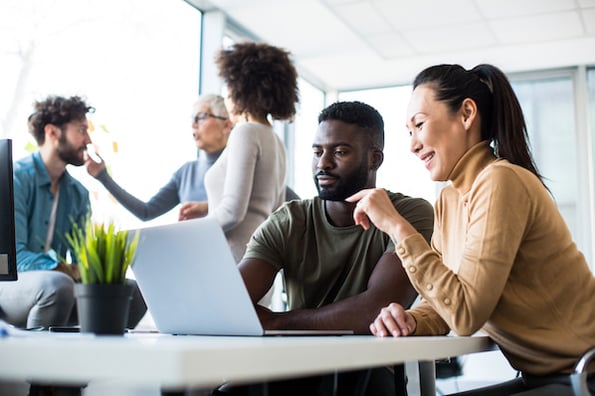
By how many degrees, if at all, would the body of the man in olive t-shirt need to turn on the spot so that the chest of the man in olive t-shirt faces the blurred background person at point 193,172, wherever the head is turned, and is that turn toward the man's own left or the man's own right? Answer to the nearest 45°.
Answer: approximately 90° to the man's own right

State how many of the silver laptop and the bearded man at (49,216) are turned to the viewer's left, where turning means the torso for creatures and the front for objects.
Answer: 0

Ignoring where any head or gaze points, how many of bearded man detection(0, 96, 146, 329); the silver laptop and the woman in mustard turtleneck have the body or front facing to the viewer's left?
1

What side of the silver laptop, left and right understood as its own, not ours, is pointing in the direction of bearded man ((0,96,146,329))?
left

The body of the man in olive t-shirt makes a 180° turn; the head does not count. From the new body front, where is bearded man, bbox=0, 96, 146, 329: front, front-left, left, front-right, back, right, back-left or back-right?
left

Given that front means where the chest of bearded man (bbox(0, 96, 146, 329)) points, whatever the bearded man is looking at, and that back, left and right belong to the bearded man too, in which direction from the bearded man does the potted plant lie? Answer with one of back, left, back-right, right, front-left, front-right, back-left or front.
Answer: front-right

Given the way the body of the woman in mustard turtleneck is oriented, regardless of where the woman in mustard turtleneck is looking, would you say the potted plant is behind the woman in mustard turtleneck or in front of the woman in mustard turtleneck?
in front

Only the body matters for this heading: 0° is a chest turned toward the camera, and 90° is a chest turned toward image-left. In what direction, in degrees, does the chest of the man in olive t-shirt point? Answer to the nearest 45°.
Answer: approximately 45°

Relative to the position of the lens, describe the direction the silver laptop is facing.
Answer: facing away from the viewer and to the right of the viewer

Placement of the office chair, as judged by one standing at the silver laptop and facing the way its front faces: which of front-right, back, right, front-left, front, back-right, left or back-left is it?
front-right

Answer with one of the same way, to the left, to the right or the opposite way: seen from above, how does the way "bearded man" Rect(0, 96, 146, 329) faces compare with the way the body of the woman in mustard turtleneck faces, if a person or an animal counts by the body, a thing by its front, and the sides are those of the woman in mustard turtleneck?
the opposite way

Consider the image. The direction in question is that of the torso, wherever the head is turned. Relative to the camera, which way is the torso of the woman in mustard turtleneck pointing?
to the viewer's left

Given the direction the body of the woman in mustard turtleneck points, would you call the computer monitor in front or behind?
in front

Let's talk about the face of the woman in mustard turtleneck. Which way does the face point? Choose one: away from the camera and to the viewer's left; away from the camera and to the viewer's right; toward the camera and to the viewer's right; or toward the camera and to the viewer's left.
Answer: toward the camera and to the viewer's left

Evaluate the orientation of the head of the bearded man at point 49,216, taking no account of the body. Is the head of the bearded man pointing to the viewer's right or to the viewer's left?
to the viewer's right

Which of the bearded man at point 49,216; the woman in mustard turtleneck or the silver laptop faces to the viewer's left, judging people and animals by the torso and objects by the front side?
the woman in mustard turtleneck

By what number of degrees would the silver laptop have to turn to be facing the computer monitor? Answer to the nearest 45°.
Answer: approximately 90° to its left

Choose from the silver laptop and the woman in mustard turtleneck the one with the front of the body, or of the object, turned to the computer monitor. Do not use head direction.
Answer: the woman in mustard turtleneck
